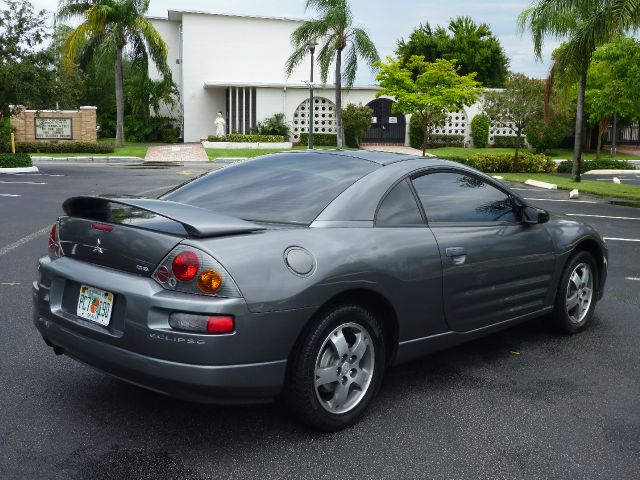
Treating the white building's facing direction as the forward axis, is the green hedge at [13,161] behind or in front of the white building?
in front

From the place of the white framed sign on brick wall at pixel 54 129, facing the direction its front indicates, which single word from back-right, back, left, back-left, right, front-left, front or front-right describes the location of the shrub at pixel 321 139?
left

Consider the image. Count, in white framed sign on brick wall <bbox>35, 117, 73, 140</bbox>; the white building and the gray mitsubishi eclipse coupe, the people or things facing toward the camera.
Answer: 2

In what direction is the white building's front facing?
toward the camera

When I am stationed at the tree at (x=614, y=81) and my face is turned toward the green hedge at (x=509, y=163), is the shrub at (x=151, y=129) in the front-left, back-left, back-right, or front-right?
front-right

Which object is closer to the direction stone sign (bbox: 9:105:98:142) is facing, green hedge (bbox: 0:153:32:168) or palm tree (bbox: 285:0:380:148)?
the green hedge

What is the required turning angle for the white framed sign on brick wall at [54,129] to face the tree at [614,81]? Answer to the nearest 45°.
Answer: approximately 45° to its left

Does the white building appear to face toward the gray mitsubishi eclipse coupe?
yes

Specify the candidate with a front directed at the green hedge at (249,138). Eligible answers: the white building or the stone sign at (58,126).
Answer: the white building

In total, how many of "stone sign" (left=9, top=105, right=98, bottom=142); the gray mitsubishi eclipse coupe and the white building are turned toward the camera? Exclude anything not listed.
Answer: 2

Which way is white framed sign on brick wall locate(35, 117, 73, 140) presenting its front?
toward the camera

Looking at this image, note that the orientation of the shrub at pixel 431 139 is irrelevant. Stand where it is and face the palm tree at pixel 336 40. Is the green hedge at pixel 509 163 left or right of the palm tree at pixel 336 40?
left

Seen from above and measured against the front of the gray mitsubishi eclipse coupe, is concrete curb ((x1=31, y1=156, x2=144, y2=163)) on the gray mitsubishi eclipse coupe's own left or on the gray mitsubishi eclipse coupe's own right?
on the gray mitsubishi eclipse coupe's own left

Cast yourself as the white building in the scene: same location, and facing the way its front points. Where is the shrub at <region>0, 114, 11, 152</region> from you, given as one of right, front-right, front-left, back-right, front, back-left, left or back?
front-right

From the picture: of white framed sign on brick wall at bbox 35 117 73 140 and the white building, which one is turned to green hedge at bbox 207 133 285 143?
the white building

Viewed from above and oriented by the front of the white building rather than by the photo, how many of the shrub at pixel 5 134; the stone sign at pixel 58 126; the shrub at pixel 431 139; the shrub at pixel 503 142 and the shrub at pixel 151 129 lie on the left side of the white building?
2

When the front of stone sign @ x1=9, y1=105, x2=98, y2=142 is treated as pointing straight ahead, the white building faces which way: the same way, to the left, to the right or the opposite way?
the same way
